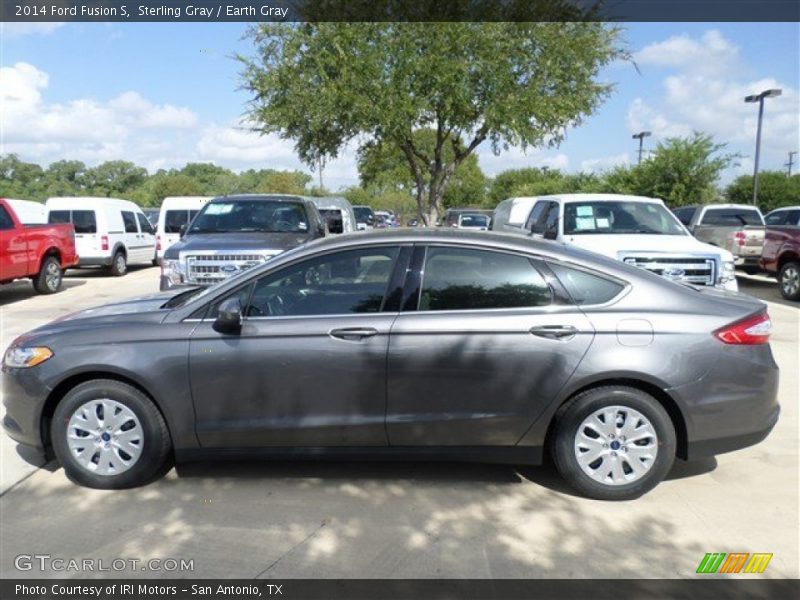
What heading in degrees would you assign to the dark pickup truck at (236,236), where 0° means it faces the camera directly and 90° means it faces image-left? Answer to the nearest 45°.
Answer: approximately 45°

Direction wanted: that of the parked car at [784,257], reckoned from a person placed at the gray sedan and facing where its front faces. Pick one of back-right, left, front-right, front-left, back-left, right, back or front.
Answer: back-right

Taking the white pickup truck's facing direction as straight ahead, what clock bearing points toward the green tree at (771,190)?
The green tree is roughly at 8 o'clock from the white pickup truck.

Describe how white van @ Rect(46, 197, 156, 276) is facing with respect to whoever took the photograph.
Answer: facing away from the viewer and to the right of the viewer

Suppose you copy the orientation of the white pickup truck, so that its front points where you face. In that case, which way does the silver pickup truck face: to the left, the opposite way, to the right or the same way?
the opposite way

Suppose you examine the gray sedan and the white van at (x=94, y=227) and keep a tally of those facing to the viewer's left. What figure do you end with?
1

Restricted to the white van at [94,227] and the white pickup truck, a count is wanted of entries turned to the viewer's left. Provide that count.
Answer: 0

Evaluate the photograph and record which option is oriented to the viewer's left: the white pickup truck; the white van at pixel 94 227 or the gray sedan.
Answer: the gray sedan

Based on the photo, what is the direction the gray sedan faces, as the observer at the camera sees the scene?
facing to the left of the viewer

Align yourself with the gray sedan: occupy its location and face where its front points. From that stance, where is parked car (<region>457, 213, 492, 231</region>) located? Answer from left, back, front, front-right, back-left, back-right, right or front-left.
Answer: right

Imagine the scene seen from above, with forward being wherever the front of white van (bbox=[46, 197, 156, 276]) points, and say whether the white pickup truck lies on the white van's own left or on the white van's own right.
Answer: on the white van's own right

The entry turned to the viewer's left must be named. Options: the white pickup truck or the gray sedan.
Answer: the gray sedan

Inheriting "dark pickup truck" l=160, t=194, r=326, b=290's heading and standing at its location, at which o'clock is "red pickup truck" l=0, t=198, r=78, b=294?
The red pickup truck is roughly at 3 o'clock from the dark pickup truck.

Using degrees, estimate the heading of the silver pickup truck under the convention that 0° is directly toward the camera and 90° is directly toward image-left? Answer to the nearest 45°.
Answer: approximately 135°

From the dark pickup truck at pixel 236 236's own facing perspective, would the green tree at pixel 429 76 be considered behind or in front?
behind

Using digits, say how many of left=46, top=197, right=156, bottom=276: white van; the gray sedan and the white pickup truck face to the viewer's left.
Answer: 1
